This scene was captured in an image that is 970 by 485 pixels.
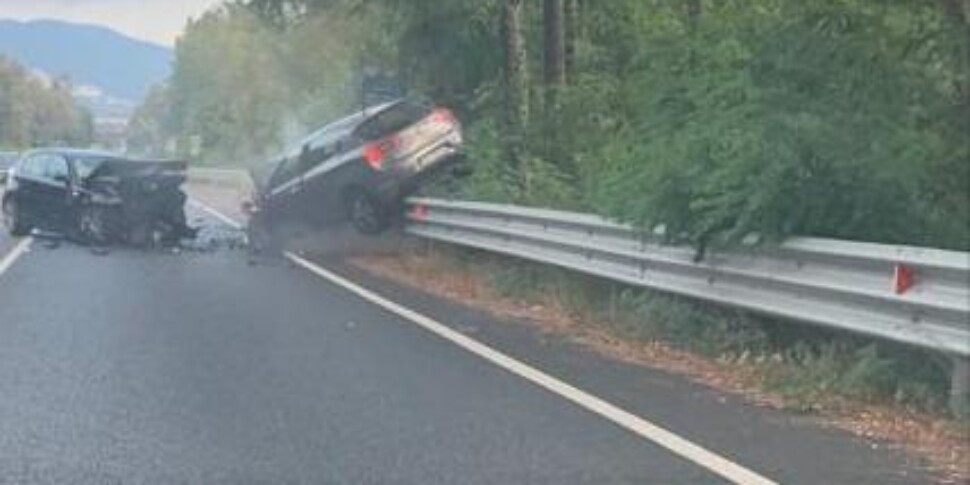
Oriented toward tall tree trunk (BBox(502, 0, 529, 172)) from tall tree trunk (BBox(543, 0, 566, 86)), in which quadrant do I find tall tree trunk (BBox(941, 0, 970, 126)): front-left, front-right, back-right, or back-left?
back-left

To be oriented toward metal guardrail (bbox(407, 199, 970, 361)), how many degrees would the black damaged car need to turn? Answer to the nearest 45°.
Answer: approximately 45° to its right

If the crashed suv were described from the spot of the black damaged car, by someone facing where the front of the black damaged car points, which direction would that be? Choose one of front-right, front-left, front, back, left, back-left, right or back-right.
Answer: front

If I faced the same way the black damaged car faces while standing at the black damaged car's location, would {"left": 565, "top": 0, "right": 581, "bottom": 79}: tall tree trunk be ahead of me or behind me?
ahead

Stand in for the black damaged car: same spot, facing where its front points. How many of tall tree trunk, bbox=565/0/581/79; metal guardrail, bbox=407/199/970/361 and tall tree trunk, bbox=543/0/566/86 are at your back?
0

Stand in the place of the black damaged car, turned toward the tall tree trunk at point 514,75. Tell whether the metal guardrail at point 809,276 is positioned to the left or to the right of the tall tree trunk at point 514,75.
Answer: right

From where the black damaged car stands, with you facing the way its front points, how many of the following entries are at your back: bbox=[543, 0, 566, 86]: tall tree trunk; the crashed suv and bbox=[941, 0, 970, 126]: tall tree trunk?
0

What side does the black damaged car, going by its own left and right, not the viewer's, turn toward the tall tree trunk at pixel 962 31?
front

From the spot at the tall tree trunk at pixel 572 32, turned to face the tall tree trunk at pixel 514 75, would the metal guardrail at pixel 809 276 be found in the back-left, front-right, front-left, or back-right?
front-left

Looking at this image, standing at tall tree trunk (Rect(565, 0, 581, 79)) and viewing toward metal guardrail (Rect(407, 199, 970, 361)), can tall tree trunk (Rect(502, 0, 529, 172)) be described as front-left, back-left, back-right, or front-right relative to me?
front-right

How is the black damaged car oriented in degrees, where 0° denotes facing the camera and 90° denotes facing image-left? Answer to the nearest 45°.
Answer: approximately 315°

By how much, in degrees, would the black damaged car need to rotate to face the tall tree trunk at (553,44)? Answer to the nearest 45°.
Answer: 0° — it already faces it
